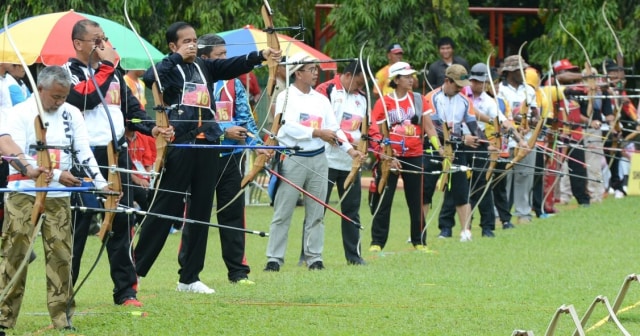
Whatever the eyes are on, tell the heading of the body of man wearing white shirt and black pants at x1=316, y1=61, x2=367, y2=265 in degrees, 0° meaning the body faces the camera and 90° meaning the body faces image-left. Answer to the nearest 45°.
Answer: approximately 315°
